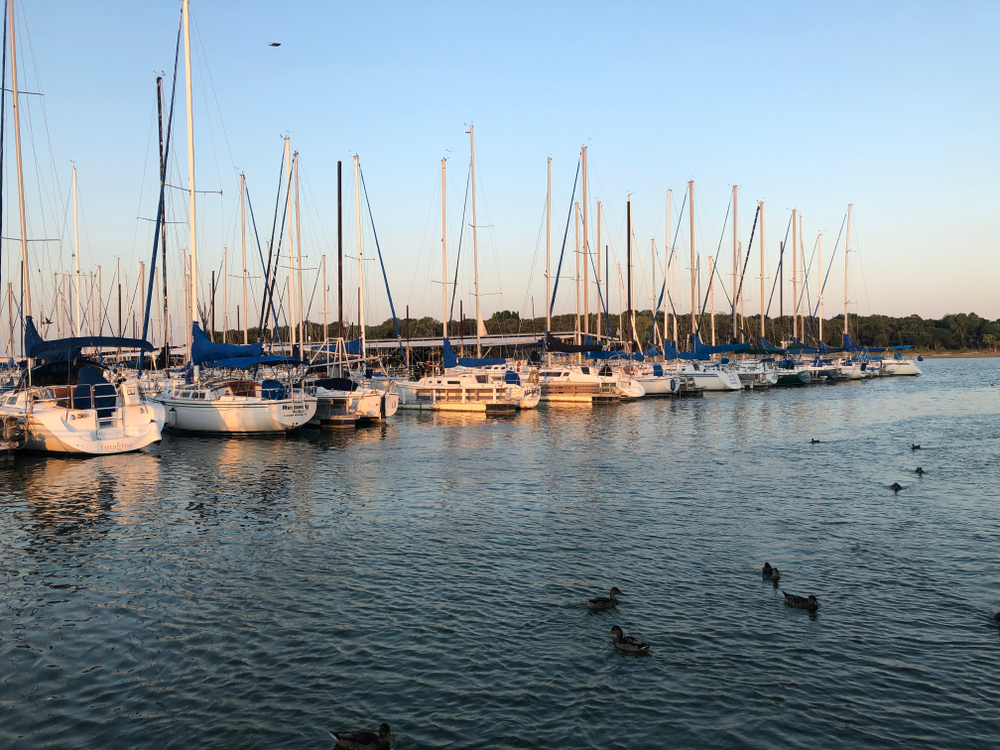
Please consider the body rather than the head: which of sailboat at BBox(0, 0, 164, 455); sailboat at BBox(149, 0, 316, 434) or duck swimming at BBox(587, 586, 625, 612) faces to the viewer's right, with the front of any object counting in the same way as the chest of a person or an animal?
the duck swimming

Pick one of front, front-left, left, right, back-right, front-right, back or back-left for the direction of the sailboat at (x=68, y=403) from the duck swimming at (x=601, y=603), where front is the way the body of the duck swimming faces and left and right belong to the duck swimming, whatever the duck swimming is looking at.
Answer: back-left

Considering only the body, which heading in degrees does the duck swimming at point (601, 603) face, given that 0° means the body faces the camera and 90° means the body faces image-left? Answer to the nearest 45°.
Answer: approximately 270°

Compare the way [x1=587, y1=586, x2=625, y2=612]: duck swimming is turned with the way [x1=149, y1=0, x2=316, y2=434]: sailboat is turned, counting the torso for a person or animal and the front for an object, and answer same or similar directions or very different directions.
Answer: very different directions

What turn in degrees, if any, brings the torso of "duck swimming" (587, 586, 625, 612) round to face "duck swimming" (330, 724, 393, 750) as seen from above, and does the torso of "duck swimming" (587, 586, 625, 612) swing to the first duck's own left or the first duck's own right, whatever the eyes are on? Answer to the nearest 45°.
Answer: approximately 135° to the first duck's own right

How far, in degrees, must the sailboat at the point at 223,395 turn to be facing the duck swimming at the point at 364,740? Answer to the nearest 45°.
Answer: approximately 135° to its left

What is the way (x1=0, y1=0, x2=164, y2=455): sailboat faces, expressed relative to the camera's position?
facing away from the viewer and to the left of the viewer

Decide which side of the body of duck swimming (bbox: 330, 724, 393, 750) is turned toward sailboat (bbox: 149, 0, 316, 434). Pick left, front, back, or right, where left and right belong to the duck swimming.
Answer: left

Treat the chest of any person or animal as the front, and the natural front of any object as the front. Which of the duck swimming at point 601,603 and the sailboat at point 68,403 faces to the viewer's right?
the duck swimming

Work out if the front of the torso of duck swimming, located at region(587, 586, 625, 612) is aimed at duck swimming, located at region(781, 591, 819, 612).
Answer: yes

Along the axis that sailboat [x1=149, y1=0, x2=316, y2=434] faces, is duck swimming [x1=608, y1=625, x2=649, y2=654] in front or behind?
behind
